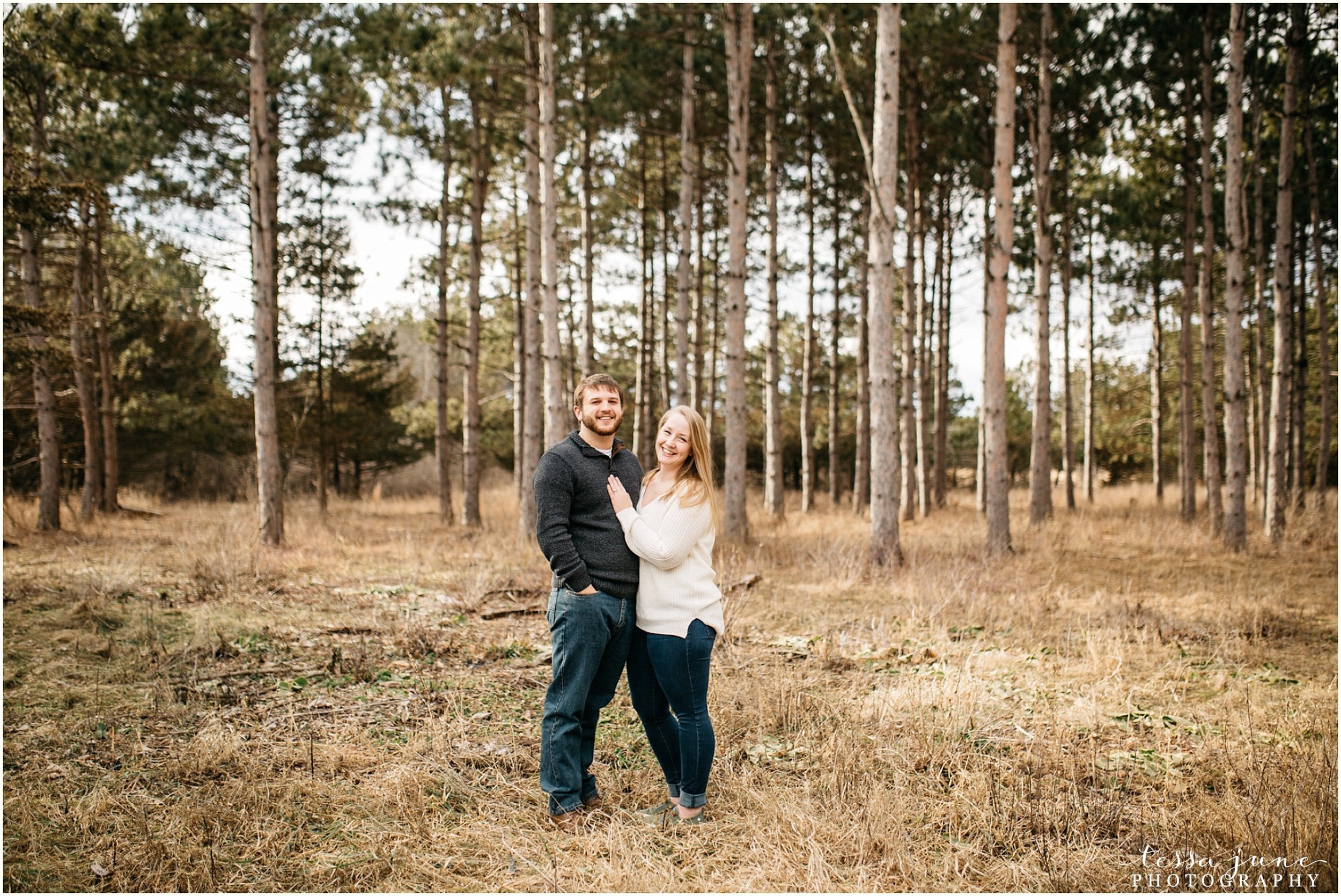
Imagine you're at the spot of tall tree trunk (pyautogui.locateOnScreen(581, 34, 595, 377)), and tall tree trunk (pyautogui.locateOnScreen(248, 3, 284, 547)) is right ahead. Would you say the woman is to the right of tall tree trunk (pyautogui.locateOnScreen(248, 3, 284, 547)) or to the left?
left

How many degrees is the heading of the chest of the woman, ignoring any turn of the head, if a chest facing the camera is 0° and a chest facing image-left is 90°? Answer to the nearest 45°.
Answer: approximately 45°

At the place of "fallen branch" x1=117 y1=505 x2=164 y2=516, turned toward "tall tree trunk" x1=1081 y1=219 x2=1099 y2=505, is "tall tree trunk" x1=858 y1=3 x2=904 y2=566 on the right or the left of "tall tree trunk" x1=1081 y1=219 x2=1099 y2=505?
right

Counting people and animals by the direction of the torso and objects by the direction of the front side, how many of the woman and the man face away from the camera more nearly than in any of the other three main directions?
0

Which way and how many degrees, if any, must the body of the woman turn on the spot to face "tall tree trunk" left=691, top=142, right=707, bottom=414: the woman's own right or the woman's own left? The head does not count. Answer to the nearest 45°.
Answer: approximately 135° to the woman's own right

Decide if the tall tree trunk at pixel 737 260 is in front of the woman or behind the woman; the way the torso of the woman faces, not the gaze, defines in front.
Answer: behind

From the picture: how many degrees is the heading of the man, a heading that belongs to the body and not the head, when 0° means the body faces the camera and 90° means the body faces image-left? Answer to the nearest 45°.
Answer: approximately 315°

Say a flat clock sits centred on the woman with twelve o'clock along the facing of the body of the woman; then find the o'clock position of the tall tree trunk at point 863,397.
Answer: The tall tree trunk is roughly at 5 o'clock from the woman.

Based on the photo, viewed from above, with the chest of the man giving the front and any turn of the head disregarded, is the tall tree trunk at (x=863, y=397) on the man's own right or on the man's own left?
on the man's own left

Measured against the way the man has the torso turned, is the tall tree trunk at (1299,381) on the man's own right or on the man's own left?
on the man's own left
